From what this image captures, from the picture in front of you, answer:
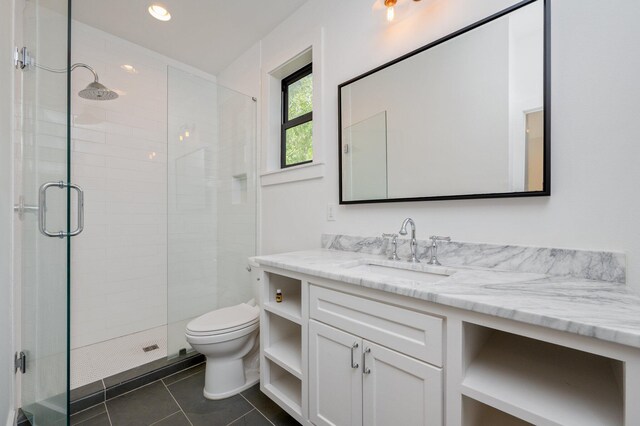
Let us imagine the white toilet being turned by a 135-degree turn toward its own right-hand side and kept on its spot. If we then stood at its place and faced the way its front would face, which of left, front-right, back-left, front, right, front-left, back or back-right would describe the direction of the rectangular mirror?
back-right

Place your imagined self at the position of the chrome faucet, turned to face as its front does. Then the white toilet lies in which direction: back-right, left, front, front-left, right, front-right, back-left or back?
front-right

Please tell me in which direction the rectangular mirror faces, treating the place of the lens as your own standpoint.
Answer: facing the viewer and to the left of the viewer

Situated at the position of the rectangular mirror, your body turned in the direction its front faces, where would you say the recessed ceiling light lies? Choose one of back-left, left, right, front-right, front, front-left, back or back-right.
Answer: front-right

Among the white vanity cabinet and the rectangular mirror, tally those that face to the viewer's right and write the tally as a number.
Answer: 0
